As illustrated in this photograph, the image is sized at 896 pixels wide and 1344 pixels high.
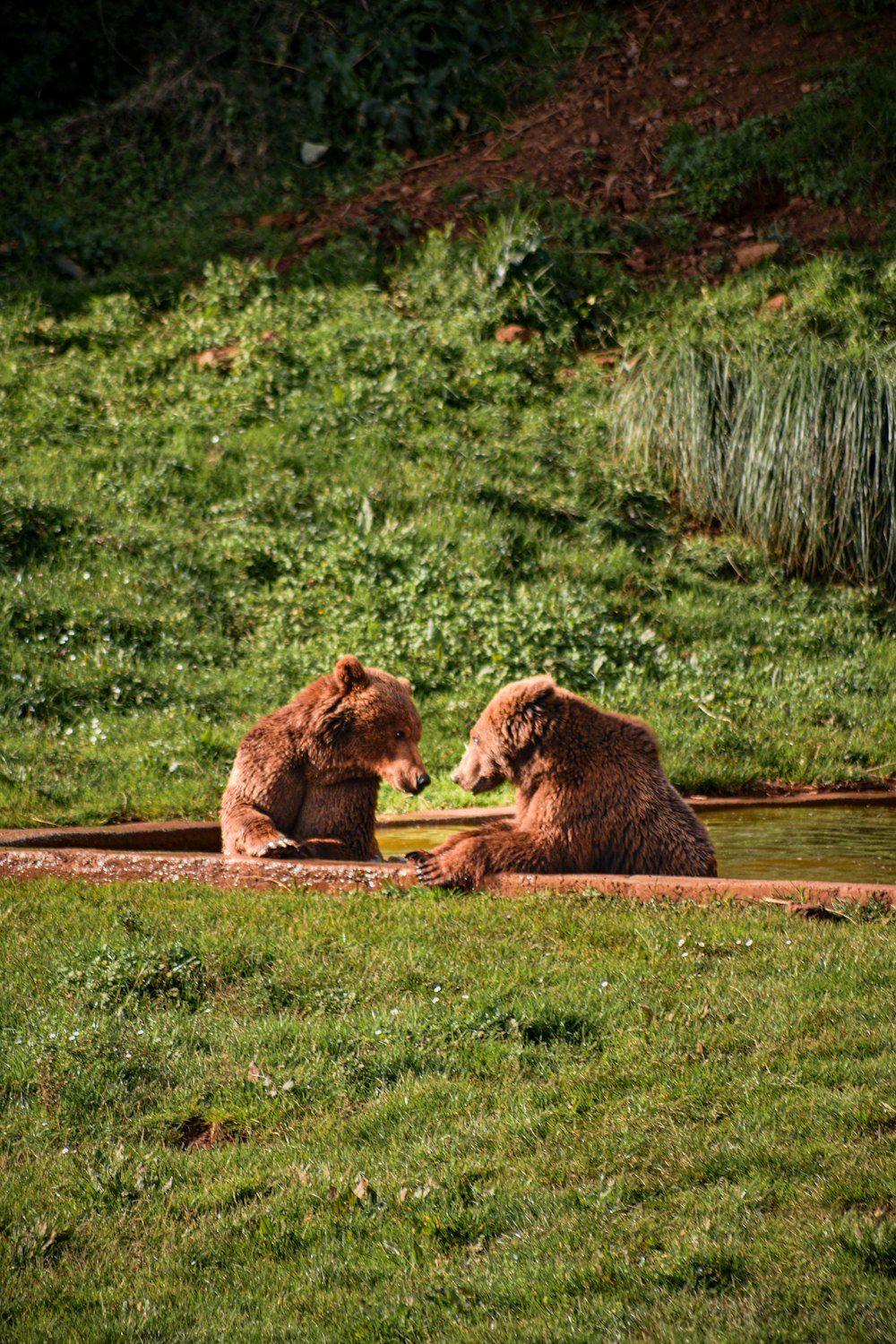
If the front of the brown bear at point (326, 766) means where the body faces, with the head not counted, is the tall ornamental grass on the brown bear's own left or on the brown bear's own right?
on the brown bear's own left

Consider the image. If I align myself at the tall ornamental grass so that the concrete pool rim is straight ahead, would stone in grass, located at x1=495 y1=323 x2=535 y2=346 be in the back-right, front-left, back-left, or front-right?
back-right

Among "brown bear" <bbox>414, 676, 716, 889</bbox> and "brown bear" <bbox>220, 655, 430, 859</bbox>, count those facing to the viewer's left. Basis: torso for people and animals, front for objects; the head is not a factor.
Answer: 1

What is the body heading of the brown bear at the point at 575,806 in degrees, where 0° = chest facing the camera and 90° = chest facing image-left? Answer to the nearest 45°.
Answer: approximately 90°

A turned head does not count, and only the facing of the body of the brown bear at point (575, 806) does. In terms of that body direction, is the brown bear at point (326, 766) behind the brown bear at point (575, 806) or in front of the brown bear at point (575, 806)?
in front

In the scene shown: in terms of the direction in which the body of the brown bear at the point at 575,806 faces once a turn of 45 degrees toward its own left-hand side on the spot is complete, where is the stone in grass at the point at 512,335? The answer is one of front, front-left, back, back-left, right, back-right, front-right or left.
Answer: back-right
